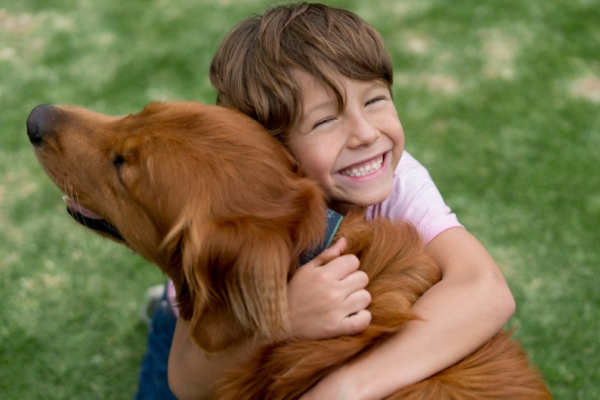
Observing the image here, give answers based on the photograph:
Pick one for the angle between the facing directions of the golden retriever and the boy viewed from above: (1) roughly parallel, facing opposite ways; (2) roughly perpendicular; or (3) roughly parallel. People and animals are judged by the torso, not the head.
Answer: roughly perpendicular

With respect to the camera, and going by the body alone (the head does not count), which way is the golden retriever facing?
to the viewer's left

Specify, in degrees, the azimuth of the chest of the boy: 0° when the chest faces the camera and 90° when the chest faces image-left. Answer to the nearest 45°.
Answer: approximately 0°
